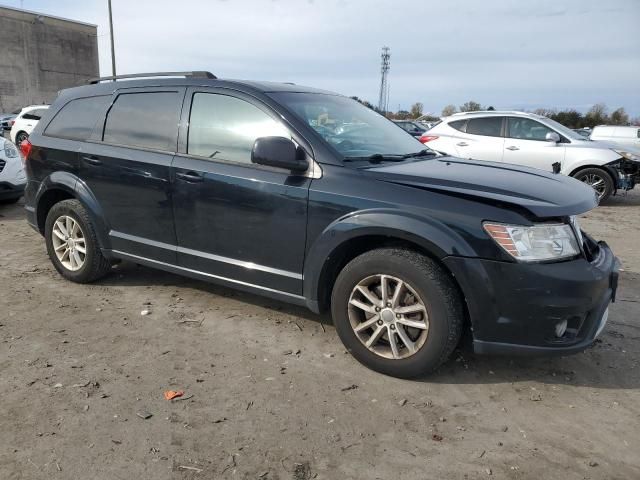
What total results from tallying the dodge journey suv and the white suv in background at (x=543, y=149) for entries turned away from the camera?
0

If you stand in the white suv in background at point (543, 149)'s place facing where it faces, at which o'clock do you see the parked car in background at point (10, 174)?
The parked car in background is roughly at 5 o'clock from the white suv in background.

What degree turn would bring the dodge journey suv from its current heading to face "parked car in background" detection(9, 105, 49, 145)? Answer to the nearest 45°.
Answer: approximately 180°

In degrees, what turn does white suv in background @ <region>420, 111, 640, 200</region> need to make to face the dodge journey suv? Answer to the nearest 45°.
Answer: approximately 90° to its right

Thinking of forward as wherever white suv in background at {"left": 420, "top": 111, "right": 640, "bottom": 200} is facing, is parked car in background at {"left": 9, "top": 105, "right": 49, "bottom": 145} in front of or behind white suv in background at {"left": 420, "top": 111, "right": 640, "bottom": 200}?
behind

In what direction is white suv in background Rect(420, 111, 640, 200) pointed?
to the viewer's right

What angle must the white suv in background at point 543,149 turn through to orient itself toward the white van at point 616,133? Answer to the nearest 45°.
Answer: approximately 90° to its left

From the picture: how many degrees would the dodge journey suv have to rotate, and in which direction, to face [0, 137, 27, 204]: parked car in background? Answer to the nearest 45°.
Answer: approximately 180°

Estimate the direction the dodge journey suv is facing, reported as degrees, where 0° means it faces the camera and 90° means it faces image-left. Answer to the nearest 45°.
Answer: approximately 315°

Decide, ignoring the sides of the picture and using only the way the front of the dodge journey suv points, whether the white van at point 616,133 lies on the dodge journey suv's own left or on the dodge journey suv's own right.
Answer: on the dodge journey suv's own left

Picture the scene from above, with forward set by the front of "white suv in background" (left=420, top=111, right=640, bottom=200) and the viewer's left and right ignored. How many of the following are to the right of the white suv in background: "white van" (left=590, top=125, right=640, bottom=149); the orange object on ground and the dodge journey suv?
2

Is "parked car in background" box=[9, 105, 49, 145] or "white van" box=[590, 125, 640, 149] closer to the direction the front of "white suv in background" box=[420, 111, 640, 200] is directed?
the white van
